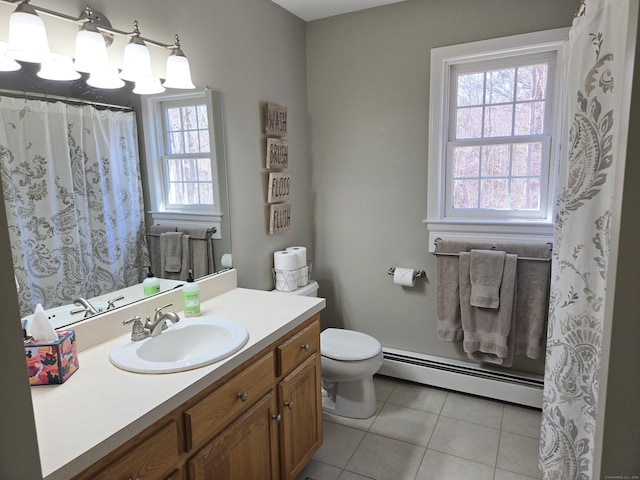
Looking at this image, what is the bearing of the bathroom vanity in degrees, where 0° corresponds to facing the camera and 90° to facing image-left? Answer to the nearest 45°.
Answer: approximately 315°

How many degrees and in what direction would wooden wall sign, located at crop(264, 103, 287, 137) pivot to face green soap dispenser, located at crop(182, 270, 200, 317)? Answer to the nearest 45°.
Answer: approximately 90° to its right

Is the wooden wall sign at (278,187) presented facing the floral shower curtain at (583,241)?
yes

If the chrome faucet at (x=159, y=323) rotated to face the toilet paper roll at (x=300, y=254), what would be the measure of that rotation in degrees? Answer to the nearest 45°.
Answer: approximately 90° to its left

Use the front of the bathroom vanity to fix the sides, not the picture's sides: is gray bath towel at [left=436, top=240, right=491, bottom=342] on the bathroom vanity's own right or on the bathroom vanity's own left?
on the bathroom vanity's own left

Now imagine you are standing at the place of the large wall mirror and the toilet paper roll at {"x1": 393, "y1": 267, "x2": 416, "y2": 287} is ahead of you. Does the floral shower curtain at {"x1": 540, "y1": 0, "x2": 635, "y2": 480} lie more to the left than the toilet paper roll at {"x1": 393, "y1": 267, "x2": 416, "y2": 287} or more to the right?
right

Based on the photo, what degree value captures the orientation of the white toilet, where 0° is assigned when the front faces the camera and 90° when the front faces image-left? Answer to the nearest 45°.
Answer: approximately 315°

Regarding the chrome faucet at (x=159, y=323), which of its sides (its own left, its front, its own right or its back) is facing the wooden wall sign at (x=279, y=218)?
left

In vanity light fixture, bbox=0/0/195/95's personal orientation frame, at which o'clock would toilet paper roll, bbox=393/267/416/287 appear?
The toilet paper roll is roughly at 10 o'clock from the vanity light fixture.

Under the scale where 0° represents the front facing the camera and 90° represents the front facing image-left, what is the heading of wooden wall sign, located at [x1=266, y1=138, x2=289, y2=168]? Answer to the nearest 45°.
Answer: approximately 315°

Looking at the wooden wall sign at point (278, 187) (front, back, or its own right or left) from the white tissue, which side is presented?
right

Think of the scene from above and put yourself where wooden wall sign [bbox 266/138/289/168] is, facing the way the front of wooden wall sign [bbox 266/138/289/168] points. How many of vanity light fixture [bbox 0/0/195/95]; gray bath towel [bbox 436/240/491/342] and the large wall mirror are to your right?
2
